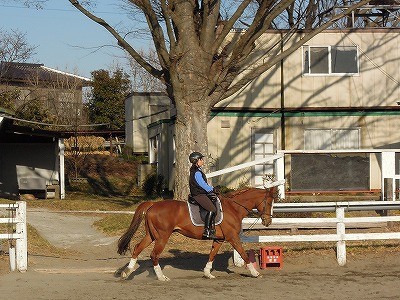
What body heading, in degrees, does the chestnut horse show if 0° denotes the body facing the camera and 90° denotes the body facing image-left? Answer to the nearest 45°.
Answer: approximately 270°

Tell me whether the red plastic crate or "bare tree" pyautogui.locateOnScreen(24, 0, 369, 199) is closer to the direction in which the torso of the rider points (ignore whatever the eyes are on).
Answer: the red plastic crate

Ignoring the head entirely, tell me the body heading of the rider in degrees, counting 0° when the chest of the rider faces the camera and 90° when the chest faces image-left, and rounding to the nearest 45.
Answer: approximately 270°

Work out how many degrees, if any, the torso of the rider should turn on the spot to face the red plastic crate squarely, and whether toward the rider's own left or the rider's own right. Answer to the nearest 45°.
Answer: approximately 45° to the rider's own left

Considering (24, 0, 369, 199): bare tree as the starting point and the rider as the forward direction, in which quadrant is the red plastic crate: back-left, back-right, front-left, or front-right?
front-left

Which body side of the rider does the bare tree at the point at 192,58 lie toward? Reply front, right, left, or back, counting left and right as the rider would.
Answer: left

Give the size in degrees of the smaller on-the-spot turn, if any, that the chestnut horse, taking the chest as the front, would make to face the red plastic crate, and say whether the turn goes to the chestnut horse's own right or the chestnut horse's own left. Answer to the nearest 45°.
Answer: approximately 45° to the chestnut horse's own left
